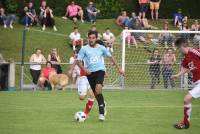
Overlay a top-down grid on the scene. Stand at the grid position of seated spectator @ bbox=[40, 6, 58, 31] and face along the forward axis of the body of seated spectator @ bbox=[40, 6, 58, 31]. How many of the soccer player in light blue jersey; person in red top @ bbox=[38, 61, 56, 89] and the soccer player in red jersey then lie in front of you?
3

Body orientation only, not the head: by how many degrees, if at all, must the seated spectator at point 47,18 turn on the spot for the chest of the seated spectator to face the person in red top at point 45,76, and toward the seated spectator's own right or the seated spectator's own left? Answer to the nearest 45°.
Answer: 0° — they already face them

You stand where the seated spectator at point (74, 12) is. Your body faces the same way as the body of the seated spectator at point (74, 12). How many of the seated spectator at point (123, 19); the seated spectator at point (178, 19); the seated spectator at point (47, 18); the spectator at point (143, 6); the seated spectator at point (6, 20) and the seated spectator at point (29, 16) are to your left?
3

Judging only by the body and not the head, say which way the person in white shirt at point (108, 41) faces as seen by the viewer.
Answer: toward the camera

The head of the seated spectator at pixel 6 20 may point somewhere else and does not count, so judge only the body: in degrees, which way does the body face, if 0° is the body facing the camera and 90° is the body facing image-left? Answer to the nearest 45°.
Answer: approximately 315°

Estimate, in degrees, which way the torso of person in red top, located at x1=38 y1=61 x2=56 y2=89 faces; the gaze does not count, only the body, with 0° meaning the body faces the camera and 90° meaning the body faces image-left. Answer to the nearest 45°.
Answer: approximately 315°

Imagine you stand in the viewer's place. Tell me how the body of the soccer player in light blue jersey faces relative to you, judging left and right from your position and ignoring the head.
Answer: facing the viewer

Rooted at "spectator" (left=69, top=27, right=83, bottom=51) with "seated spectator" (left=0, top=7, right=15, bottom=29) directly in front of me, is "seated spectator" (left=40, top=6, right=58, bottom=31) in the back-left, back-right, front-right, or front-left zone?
front-right

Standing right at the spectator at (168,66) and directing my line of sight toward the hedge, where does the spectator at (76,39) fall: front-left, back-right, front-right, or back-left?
front-left

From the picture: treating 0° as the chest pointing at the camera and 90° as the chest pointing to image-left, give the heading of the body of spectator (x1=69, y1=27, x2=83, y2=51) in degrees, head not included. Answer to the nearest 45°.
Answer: approximately 0°

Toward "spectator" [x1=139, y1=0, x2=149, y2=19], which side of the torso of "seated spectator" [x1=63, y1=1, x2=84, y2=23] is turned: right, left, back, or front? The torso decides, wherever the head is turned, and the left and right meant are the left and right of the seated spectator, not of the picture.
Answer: left

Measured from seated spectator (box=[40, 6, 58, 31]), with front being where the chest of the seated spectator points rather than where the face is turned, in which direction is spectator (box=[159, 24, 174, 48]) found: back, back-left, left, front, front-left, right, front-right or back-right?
front-left

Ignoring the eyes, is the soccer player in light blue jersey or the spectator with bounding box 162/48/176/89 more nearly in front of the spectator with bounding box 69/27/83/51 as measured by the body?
the soccer player in light blue jersey

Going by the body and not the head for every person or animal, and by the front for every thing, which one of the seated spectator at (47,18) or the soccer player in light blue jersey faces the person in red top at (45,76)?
the seated spectator
